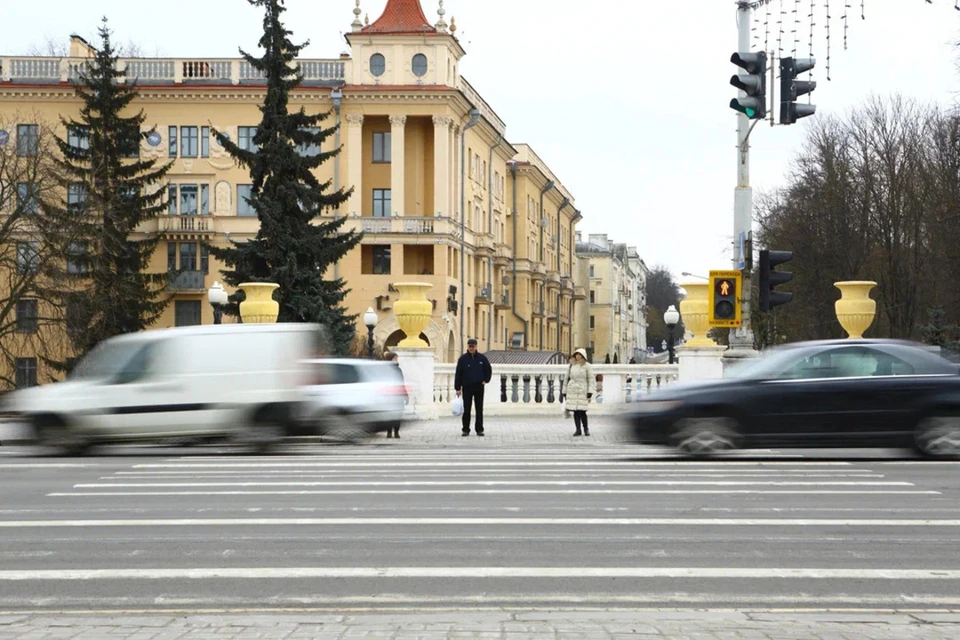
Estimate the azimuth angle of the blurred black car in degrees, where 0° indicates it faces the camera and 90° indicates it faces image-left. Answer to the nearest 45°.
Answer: approximately 90°

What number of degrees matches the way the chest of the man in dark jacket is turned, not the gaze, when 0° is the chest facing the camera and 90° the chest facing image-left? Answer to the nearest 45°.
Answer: approximately 0°

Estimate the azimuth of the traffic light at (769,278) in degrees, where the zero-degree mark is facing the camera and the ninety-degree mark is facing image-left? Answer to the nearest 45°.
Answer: approximately 270°

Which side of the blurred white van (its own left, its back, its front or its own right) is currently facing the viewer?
left

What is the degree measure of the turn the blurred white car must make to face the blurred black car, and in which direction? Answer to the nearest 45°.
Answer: approximately 135° to its left

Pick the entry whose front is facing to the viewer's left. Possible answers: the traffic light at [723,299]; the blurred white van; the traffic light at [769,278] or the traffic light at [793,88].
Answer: the blurred white van
